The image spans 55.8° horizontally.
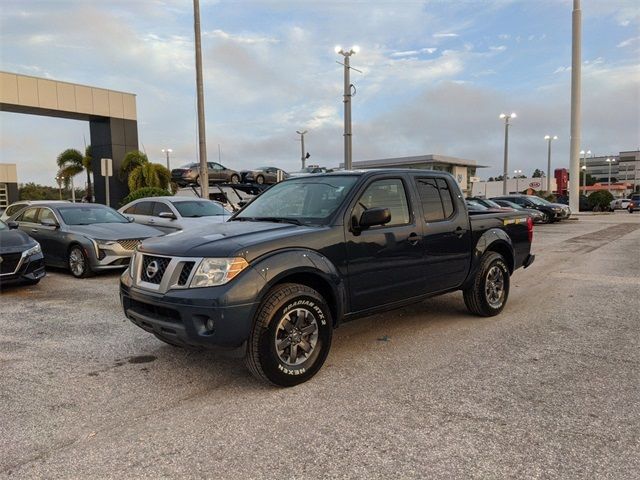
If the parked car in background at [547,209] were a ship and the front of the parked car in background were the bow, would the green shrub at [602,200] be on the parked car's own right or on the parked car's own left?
on the parked car's own left

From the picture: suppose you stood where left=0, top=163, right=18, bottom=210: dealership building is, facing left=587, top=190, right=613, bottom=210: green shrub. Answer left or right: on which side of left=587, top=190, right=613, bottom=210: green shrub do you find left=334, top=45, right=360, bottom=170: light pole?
right

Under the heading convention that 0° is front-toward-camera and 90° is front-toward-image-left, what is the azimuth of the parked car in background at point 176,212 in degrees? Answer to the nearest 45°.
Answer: approximately 315°

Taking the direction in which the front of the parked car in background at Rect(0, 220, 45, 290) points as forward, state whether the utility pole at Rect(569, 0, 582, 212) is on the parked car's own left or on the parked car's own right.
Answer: on the parked car's own left

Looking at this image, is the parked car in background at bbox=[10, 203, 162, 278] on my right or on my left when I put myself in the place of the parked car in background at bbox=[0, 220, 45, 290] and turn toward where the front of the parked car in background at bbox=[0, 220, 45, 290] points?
on my left

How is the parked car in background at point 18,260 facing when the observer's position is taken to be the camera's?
facing the viewer and to the right of the viewer

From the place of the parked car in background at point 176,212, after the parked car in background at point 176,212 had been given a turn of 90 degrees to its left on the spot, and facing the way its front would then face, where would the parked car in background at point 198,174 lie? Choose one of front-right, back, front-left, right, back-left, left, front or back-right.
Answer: front-left

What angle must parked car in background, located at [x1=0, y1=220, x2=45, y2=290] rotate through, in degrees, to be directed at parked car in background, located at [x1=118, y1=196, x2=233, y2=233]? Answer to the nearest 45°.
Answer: approximately 90° to its left

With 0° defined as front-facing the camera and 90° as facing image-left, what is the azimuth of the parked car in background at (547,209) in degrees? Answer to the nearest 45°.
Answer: approximately 315°

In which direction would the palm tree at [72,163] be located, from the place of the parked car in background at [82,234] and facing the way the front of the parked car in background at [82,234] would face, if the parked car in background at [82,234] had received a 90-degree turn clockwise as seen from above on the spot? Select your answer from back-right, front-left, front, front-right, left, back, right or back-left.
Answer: back-right

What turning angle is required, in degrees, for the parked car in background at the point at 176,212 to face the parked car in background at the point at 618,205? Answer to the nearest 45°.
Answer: approximately 90° to its left

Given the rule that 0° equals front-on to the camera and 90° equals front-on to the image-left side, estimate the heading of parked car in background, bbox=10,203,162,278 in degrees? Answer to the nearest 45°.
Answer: approximately 315°

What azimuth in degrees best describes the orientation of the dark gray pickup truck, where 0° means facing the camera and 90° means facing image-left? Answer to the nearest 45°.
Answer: approximately 45°

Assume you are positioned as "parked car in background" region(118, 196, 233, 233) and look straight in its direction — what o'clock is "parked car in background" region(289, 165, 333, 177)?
"parked car in background" region(289, 165, 333, 177) is roughly at 9 o'clock from "parked car in background" region(118, 196, 233, 233).

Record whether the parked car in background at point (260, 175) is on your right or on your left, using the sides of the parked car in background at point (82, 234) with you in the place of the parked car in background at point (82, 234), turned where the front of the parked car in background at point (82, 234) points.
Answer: on your left

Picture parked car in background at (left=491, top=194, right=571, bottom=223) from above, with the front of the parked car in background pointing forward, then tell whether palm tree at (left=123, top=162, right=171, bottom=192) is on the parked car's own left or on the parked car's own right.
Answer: on the parked car's own right
